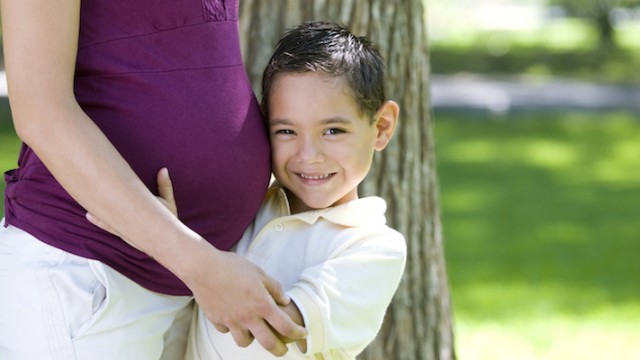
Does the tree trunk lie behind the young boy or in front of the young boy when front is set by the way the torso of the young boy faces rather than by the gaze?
behind

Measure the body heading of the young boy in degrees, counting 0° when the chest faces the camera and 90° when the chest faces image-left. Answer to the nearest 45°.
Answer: approximately 45°
